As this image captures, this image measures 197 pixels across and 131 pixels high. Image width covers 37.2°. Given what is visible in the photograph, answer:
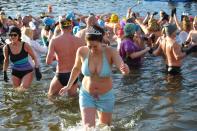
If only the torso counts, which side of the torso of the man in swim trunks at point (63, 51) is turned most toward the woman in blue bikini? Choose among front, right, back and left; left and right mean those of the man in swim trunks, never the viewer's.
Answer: back

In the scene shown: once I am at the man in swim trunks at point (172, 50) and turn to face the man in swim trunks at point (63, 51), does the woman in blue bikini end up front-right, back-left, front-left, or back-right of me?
front-left

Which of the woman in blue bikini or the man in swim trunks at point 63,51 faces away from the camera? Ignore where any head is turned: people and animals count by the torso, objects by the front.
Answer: the man in swim trunks

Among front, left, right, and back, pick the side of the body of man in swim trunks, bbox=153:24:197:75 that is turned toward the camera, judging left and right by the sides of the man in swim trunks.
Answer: back

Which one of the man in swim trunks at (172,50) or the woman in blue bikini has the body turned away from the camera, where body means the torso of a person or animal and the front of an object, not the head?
the man in swim trunks

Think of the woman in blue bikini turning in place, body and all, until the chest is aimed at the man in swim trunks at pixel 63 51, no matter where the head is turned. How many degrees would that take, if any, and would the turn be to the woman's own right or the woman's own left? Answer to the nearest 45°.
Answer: approximately 180°

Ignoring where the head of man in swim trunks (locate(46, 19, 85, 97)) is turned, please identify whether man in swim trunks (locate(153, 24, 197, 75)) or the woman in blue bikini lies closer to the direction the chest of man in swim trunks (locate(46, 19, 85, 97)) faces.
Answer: the man in swim trunks

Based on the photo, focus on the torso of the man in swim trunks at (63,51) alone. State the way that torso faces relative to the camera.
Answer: away from the camera

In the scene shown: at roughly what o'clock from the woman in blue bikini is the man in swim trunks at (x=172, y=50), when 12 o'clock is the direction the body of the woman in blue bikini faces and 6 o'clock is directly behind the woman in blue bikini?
The man in swim trunks is roughly at 7 o'clock from the woman in blue bikini.

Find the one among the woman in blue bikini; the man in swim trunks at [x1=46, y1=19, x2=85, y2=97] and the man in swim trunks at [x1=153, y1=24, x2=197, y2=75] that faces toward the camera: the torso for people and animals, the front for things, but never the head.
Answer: the woman in blue bikini

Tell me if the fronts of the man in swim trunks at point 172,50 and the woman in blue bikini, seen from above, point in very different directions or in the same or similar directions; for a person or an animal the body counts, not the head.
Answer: very different directions

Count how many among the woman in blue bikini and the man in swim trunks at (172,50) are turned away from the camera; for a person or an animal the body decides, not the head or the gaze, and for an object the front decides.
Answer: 1

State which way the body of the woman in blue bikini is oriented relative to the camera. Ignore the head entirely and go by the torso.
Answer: toward the camera

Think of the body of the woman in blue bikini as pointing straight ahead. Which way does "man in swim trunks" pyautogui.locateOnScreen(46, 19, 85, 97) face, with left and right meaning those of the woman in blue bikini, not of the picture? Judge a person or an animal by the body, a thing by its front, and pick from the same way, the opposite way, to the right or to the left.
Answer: the opposite way

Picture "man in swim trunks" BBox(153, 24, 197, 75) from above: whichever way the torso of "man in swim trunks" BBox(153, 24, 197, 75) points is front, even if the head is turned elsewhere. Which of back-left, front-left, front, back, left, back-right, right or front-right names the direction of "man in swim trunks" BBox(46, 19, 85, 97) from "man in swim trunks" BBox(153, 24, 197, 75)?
back-left
